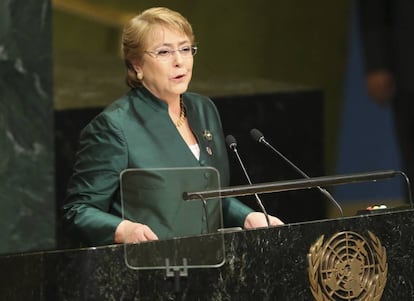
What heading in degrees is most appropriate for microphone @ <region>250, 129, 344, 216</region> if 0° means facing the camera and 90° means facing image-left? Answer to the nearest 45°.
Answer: approximately 90°
